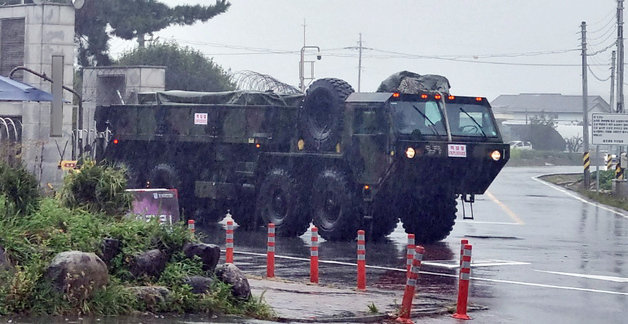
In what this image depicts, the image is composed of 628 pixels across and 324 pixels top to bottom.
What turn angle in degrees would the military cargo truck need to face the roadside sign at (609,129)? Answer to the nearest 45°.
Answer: approximately 90° to its left

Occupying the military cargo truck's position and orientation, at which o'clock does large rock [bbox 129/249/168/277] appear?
The large rock is roughly at 2 o'clock from the military cargo truck.

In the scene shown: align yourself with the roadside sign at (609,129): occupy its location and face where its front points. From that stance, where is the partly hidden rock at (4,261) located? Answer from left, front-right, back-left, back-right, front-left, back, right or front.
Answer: front

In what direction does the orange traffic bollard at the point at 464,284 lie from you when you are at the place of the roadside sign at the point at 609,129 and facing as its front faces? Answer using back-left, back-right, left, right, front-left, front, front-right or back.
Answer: front

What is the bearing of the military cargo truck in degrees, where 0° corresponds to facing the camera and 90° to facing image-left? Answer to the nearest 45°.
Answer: approximately 315°

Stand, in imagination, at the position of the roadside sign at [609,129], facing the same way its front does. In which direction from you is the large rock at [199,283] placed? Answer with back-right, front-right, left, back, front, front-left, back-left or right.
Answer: front

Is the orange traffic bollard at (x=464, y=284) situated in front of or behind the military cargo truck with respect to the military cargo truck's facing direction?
in front

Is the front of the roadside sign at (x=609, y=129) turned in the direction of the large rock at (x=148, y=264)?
yes

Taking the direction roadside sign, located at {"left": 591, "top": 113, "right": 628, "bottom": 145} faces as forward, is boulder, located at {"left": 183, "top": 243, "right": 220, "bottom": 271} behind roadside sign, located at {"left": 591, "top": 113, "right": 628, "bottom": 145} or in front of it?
in front

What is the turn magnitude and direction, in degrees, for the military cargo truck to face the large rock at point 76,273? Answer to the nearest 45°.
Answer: approximately 45° to its right

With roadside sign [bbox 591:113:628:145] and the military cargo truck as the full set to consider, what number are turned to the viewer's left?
0

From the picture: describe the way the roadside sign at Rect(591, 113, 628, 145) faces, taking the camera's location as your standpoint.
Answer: facing the viewer

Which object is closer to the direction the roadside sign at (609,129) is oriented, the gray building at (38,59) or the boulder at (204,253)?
the boulder

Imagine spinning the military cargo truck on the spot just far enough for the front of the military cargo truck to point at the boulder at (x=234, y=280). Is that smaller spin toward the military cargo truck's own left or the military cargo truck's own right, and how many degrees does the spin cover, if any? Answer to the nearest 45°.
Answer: approximately 45° to the military cargo truck's own right

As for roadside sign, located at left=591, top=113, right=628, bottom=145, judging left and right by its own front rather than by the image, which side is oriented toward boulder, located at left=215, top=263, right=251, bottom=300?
front
